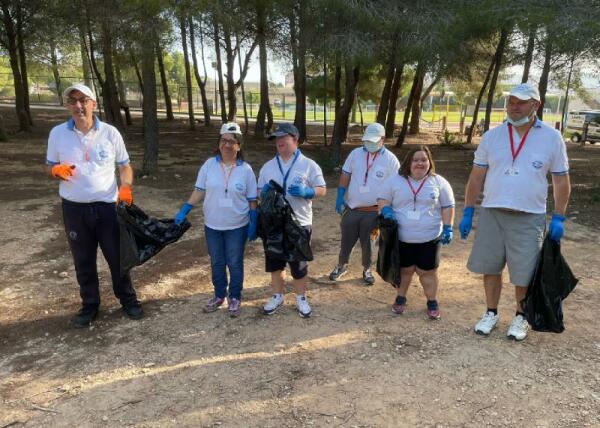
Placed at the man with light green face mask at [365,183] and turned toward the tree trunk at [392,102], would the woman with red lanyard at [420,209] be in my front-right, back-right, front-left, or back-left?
back-right

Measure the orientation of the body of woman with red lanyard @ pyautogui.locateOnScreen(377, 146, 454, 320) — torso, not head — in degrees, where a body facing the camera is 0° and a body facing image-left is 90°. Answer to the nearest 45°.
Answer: approximately 0°

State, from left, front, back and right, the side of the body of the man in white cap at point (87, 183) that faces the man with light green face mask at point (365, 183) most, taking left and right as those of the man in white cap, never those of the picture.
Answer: left
